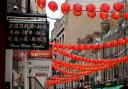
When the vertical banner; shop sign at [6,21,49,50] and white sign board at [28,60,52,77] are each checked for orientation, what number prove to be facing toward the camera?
3

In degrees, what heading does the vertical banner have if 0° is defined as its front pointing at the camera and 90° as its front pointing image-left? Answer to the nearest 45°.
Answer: approximately 0°

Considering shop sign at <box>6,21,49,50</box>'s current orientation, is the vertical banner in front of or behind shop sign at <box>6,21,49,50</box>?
behind
